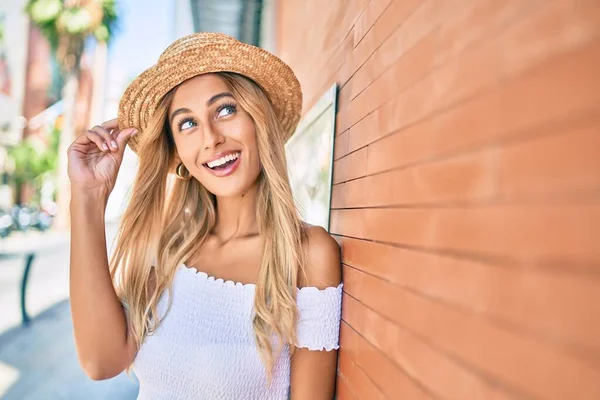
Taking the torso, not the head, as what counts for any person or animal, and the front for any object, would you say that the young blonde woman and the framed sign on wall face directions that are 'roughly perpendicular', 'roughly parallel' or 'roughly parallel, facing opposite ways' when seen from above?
roughly perpendicular

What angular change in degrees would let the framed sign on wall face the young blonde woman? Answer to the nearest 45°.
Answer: approximately 45° to its left

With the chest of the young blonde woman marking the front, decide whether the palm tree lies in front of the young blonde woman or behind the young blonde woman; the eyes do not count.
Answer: behind

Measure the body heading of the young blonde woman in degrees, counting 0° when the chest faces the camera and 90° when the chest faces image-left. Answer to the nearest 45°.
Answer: approximately 0°

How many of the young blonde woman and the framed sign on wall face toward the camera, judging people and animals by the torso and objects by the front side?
1

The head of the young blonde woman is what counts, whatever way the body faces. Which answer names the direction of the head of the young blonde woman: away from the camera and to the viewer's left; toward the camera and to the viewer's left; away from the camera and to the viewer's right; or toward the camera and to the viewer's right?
toward the camera and to the viewer's right

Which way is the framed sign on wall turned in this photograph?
to the viewer's left
